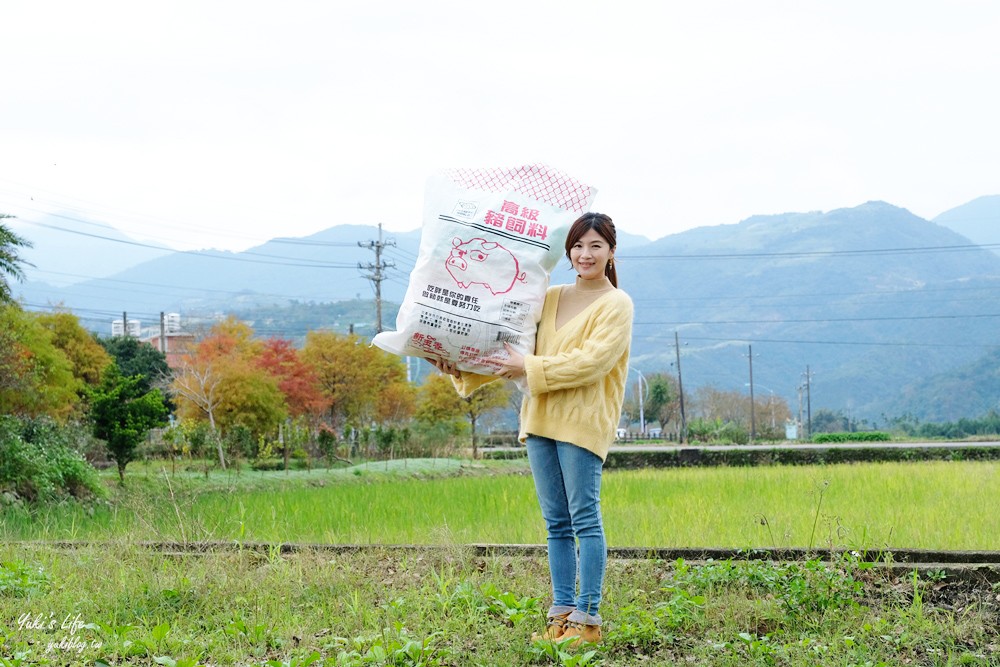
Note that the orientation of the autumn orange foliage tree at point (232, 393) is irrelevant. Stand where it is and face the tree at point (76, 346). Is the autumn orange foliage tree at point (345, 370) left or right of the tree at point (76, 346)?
right

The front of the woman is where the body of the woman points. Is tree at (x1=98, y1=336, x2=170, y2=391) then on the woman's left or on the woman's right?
on the woman's right

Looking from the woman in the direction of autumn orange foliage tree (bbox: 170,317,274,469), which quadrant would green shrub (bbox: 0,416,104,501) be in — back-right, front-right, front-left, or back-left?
front-left

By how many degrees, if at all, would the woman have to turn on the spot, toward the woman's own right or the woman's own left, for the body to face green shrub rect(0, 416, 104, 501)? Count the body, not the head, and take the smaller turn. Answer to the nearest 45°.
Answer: approximately 90° to the woman's own right

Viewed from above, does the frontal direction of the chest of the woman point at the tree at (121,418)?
no

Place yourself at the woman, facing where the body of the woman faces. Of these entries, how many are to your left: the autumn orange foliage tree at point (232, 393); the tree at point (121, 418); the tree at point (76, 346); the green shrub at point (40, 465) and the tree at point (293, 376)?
0

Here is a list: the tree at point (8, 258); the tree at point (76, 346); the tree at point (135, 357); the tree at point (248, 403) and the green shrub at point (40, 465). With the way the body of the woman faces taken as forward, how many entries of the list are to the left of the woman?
0

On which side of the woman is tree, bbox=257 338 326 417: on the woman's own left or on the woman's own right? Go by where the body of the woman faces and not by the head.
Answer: on the woman's own right

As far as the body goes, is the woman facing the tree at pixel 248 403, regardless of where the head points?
no

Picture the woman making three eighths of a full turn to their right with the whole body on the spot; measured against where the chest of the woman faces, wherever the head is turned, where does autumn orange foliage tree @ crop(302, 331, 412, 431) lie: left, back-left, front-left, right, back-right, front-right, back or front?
front

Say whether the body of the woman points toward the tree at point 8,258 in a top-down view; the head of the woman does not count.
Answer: no
